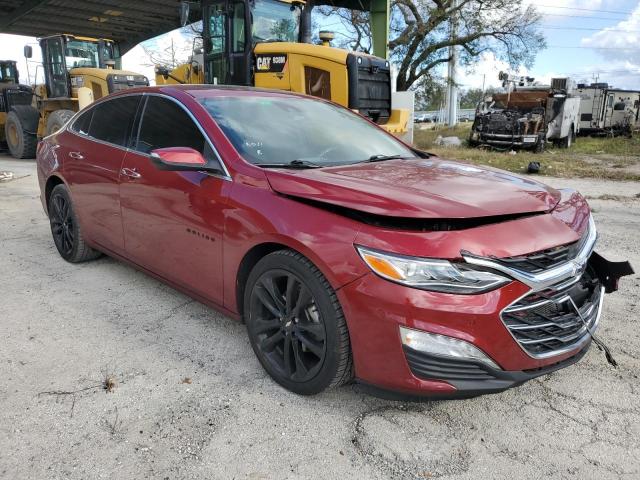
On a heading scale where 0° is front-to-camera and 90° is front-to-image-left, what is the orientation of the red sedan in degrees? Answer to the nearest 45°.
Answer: approximately 315°

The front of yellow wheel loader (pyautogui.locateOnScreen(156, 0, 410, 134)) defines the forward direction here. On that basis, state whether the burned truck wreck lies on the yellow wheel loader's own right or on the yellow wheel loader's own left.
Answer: on the yellow wheel loader's own right

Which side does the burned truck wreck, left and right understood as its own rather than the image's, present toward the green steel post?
front

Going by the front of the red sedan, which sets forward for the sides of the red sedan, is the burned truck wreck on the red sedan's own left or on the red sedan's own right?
on the red sedan's own left

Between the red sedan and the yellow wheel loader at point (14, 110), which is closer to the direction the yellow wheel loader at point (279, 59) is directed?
the yellow wheel loader

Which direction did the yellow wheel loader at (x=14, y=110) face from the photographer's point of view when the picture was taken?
facing away from the viewer and to the left of the viewer

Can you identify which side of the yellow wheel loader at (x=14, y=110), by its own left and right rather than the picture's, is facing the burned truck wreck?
back

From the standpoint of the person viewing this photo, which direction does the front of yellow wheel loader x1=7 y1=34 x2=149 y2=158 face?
facing away from the viewer and to the left of the viewer

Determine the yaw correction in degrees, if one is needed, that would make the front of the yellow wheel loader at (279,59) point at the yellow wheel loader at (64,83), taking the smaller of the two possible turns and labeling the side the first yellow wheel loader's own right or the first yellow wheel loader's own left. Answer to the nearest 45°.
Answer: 0° — it already faces it

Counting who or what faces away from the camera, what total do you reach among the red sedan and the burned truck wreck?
0

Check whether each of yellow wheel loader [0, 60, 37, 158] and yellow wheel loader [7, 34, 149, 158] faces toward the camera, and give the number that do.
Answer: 0

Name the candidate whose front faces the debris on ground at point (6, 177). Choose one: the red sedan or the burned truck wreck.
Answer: the burned truck wreck

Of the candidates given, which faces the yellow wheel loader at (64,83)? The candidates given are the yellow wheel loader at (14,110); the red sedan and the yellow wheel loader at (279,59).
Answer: the yellow wheel loader at (279,59)

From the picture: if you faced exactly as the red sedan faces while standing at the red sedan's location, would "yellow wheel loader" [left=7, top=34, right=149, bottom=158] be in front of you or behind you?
behind

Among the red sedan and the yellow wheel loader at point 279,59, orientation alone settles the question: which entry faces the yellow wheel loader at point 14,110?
the yellow wheel loader at point 279,59

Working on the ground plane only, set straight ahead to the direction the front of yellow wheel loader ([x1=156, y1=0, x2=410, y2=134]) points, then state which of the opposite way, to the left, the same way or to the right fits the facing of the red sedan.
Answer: the opposite way

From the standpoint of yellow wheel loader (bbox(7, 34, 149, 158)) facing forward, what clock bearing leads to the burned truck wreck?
The burned truck wreck is roughly at 5 o'clock from the yellow wheel loader.

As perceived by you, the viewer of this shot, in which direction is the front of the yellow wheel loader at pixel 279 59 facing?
facing away from the viewer and to the left of the viewer
